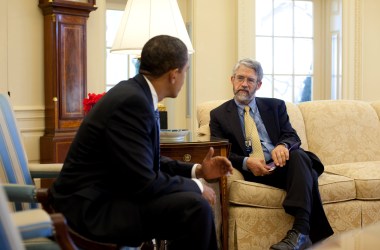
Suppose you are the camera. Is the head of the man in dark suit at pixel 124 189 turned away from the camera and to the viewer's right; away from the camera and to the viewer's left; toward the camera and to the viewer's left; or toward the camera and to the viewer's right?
away from the camera and to the viewer's right

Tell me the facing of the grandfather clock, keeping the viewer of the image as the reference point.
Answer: facing the viewer and to the right of the viewer

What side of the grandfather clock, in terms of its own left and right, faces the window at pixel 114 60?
left

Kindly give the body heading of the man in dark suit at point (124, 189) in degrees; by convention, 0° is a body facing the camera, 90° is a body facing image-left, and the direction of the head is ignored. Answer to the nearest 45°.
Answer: approximately 270°

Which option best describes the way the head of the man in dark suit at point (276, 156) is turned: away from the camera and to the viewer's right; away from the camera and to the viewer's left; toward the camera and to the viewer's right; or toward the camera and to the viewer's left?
toward the camera and to the viewer's left

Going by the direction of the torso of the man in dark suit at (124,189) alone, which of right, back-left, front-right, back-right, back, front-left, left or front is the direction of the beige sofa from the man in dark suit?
front-left

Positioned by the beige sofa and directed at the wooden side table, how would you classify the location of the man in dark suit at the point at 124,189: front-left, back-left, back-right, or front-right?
front-left

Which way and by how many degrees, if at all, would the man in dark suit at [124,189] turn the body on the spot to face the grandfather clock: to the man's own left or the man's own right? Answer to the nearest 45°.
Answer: approximately 90° to the man's own left

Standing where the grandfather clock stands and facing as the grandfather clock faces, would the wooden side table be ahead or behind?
ahead

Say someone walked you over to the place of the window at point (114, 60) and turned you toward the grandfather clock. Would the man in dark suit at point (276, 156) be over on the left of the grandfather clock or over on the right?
left

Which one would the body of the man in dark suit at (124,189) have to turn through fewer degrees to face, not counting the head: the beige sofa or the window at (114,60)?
the beige sofa
